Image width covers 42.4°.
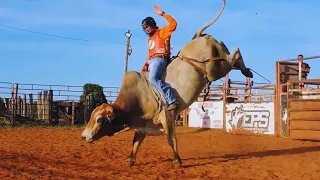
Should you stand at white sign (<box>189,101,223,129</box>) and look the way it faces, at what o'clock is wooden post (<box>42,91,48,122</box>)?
The wooden post is roughly at 4 o'clock from the white sign.

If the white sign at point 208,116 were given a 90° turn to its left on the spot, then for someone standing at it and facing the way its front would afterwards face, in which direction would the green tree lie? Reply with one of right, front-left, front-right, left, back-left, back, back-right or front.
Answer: back-left

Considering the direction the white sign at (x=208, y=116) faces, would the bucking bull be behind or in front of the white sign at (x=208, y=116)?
in front

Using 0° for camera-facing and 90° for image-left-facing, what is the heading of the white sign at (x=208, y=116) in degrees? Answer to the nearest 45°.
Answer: approximately 0°

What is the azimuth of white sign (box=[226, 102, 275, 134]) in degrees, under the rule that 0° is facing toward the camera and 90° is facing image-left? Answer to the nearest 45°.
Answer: approximately 0°

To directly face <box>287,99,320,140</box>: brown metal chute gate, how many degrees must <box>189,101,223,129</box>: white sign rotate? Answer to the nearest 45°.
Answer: approximately 45° to its left

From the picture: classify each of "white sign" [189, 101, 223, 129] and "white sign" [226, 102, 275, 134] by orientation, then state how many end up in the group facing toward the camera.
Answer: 2

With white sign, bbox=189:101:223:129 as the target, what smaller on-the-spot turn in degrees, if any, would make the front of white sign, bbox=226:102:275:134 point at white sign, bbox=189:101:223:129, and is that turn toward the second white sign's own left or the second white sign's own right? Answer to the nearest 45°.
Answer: approximately 135° to the second white sign's own right

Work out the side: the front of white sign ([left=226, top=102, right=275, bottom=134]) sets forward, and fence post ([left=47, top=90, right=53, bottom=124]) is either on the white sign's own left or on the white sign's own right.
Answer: on the white sign's own right

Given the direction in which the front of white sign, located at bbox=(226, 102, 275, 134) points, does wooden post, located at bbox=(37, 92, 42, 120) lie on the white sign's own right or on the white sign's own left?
on the white sign's own right

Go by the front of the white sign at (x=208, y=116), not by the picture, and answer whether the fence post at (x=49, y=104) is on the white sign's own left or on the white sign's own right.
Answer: on the white sign's own right
